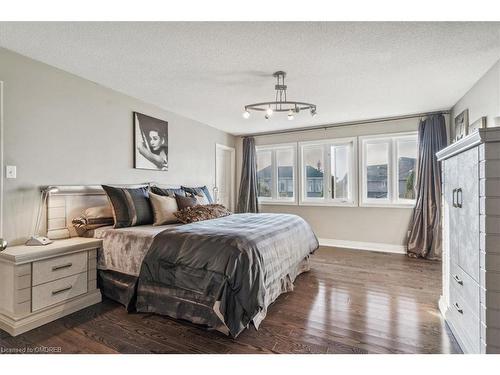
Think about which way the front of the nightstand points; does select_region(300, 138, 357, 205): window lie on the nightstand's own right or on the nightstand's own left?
on the nightstand's own left

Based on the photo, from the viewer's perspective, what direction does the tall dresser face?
to the viewer's left

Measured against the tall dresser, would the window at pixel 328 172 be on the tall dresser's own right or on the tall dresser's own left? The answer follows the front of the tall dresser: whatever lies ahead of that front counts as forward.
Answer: on the tall dresser's own right

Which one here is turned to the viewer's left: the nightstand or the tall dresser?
the tall dresser

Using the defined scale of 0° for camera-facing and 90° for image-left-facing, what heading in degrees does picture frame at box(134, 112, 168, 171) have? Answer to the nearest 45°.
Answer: approximately 315°

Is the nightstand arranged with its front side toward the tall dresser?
yes

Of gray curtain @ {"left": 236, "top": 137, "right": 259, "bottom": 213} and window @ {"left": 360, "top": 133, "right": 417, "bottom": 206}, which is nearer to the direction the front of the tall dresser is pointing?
the gray curtain

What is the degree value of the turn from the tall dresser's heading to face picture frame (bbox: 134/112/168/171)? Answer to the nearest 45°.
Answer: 0° — it already faces it

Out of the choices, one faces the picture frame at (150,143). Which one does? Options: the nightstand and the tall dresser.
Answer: the tall dresser

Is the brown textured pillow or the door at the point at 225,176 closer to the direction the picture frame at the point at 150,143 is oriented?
the brown textured pillow

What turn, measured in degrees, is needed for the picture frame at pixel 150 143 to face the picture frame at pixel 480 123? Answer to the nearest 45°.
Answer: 0° — it already faces it

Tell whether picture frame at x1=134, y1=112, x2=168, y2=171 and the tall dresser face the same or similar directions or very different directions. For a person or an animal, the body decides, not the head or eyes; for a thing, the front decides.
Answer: very different directions
